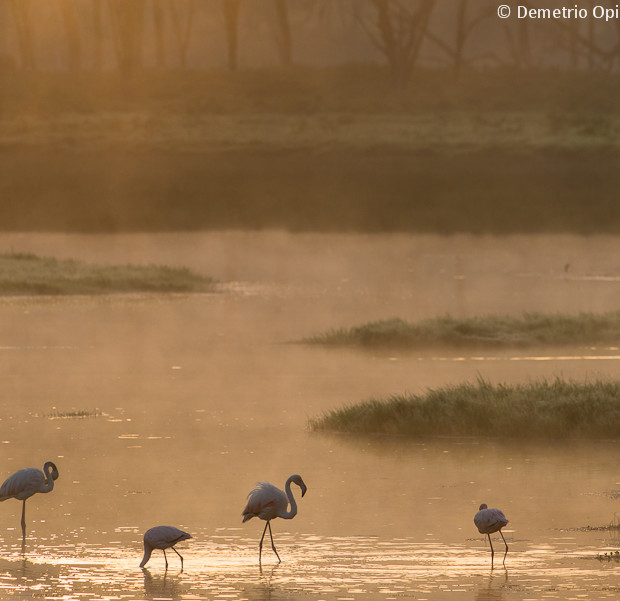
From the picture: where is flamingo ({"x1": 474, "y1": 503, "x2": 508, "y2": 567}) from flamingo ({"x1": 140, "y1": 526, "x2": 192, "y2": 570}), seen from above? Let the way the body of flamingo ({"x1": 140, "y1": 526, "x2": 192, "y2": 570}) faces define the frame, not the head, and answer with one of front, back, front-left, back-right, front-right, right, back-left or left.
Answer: back

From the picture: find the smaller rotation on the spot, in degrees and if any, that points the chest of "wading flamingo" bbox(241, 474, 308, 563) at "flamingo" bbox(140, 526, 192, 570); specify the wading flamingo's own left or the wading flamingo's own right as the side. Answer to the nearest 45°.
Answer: approximately 135° to the wading flamingo's own right

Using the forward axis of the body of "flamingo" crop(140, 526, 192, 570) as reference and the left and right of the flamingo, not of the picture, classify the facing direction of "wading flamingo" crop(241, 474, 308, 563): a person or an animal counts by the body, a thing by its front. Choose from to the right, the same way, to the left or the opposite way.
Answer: the opposite way

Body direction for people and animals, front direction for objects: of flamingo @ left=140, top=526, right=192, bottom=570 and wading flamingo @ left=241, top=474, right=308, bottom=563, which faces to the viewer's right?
the wading flamingo

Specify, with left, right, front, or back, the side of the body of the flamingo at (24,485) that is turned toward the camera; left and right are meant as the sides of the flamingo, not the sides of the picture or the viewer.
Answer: right

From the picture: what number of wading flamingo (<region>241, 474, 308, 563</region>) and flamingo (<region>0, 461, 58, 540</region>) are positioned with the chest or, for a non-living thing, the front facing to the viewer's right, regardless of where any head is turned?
2

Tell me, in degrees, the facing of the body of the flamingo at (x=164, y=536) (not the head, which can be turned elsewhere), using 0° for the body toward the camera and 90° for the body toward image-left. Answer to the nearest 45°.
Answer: approximately 90°

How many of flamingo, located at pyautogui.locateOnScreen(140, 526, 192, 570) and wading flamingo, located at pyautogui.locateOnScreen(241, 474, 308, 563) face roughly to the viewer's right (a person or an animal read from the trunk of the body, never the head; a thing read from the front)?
1

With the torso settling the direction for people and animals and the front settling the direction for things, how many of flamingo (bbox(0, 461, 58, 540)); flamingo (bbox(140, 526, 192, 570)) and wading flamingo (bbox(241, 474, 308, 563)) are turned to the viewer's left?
1

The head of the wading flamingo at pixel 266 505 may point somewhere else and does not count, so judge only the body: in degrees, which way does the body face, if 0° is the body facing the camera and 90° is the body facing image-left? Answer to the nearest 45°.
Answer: approximately 270°

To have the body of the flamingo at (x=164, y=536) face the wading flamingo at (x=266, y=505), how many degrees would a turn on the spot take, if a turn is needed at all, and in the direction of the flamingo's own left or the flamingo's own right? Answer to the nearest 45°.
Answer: approximately 135° to the flamingo's own right
